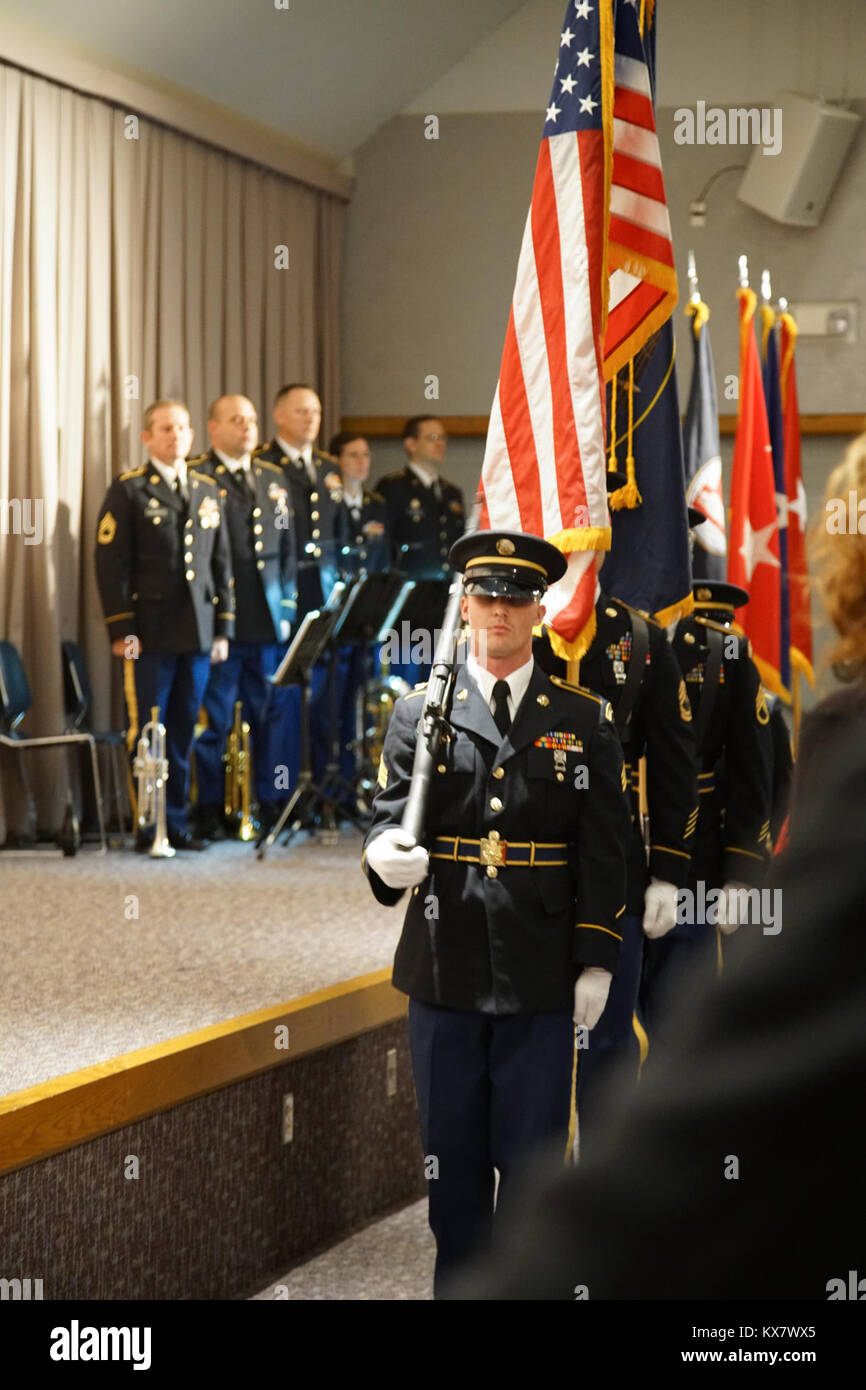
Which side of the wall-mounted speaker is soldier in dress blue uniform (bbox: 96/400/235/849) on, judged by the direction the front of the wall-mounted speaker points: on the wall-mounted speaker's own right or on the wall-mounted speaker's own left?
on the wall-mounted speaker's own right

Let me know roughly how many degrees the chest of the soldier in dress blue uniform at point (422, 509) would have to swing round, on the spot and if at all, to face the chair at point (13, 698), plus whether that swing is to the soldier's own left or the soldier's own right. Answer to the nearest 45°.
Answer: approximately 90° to the soldier's own right

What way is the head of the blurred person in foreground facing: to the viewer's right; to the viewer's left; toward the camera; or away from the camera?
away from the camera

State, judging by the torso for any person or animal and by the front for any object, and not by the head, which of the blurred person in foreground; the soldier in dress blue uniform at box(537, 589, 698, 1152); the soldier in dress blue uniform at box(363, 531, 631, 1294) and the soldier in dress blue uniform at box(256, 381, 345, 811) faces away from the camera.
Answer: the blurred person in foreground

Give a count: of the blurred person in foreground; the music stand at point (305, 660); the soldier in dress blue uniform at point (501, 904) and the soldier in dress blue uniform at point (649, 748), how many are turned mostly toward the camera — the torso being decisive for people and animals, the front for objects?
2

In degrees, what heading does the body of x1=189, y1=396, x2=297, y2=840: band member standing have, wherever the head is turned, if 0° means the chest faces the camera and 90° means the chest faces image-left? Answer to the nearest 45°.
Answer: approximately 315°

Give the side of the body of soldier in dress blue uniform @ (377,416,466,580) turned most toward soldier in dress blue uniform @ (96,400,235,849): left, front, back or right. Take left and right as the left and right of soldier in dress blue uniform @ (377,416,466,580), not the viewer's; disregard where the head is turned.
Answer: right

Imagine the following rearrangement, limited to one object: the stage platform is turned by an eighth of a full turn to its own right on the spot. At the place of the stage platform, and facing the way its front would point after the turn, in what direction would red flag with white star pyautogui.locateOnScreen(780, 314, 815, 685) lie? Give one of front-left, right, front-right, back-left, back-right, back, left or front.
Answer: back-left

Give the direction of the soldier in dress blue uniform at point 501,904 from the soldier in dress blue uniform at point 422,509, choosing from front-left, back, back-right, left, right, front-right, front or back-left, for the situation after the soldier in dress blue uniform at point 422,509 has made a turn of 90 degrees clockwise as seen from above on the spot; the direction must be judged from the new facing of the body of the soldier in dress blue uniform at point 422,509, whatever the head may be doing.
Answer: front-left

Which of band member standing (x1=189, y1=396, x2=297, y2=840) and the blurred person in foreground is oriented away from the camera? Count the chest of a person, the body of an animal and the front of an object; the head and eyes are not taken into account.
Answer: the blurred person in foreground

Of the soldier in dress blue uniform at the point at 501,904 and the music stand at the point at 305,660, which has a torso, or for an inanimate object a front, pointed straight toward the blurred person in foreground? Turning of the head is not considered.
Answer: the soldier in dress blue uniform
